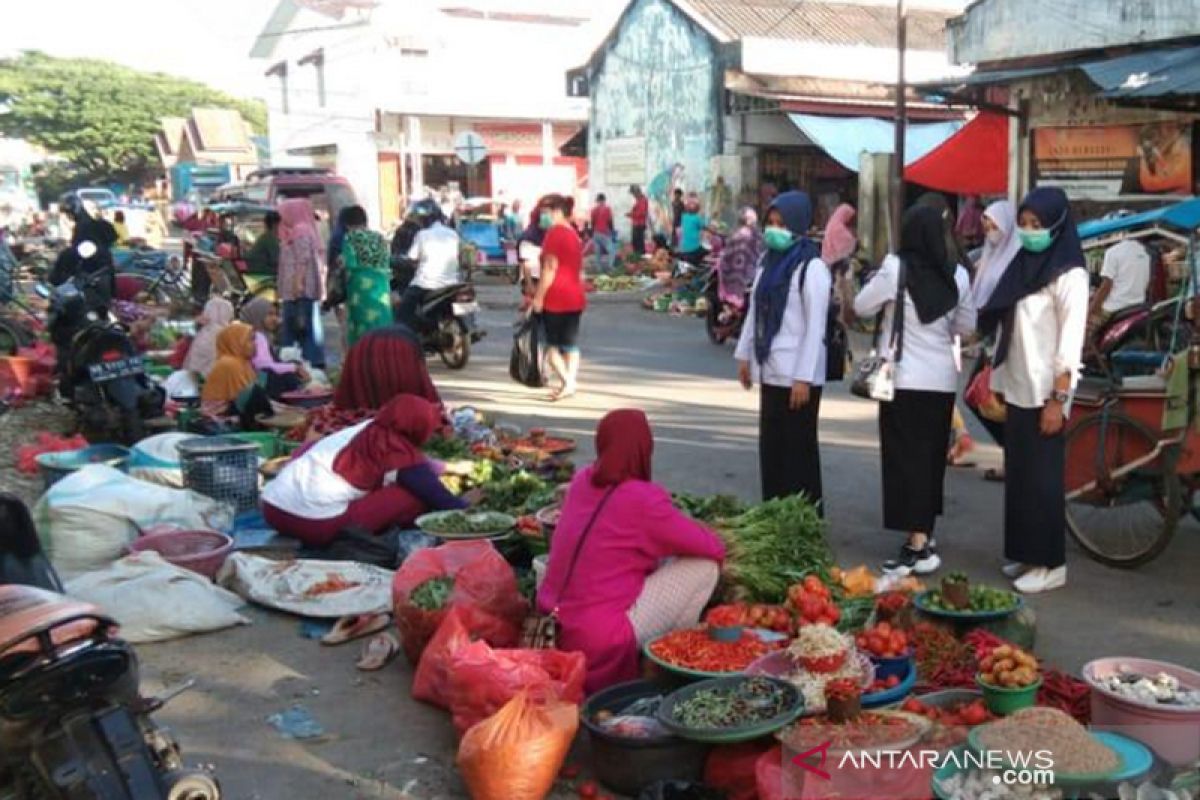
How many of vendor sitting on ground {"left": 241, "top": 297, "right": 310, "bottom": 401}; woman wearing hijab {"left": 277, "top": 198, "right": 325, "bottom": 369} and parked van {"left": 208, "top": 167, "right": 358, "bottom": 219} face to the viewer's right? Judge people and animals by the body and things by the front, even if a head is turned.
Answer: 1

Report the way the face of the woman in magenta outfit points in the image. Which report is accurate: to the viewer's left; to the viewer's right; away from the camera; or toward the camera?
away from the camera

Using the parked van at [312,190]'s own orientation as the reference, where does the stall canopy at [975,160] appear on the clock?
The stall canopy is roughly at 7 o'clock from the parked van.

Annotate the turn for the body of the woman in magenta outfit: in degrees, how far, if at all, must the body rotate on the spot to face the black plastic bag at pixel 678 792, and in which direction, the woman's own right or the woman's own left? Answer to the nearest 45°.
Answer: approximately 135° to the woman's own right

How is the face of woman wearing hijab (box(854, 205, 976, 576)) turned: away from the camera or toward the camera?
away from the camera

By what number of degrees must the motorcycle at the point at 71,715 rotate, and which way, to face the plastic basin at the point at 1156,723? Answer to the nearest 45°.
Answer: approximately 135° to its right
